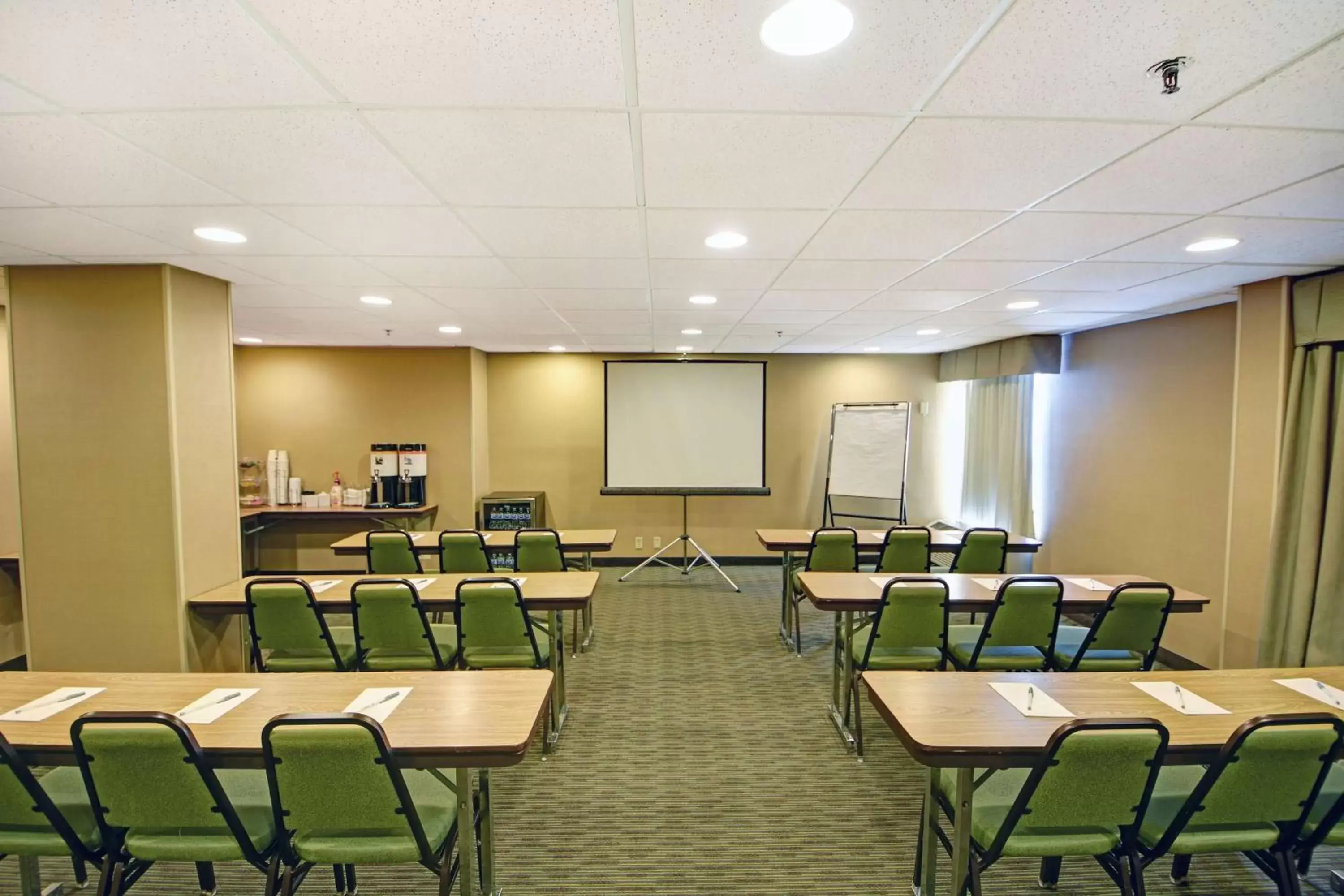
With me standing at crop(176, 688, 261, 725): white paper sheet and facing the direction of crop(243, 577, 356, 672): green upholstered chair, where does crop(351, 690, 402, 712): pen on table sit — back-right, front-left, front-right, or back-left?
back-right

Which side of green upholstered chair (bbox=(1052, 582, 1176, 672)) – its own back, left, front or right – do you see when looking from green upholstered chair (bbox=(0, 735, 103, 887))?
left

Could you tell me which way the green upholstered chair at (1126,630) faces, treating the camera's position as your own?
facing away from the viewer and to the left of the viewer

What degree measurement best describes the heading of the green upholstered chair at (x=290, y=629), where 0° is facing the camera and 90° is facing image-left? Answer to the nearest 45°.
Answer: approximately 225°

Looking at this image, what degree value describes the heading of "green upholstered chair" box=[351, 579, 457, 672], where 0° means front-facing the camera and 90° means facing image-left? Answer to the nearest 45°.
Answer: approximately 225°

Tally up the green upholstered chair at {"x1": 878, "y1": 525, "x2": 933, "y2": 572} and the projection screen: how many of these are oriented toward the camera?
1

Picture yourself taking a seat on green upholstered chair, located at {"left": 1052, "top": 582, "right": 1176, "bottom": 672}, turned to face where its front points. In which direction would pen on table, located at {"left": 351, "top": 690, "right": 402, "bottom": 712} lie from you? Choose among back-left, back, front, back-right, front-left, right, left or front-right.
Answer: left

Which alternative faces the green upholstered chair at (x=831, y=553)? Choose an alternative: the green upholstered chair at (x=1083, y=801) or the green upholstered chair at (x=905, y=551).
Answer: the green upholstered chair at (x=1083, y=801)

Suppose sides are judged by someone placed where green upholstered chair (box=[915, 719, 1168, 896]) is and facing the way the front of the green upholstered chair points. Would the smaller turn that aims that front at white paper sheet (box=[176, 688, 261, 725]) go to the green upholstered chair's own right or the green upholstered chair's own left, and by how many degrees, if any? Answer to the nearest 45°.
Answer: approximately 90° to the green upholstered chair's own left

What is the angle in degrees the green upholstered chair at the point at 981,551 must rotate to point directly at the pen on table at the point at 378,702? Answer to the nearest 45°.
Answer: approximately 90° to its left

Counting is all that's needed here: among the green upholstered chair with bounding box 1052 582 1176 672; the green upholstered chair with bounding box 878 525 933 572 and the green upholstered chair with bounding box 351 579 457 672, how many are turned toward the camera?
0

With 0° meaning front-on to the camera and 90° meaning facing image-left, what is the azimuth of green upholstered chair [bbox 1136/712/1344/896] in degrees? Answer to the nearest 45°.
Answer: approximately 135°

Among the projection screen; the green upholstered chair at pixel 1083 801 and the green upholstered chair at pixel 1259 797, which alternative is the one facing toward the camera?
the projection screen

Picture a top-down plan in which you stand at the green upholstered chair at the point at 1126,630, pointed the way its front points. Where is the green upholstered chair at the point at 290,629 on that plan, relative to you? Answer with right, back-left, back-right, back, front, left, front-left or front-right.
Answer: left

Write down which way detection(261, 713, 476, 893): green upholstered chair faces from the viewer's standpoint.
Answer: facing away from the viewer and to the right of the viewer

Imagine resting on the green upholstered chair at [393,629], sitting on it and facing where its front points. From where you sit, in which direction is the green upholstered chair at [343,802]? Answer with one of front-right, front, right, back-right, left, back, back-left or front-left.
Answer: back-right

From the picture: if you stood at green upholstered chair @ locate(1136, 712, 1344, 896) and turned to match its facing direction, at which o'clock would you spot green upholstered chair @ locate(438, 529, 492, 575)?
green upholstered chair @ locate(438, 529, 492, 575) is roughly at 10 o'clock from green upholstered chair @ locate(1136, 712, 1344, 896).

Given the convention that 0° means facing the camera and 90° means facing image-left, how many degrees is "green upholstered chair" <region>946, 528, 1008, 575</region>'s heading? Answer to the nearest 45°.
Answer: approximately 135°

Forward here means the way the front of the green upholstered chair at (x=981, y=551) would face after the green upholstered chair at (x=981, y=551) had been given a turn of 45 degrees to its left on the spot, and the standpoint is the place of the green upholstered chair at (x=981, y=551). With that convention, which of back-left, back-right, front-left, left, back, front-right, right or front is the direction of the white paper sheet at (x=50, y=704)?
front-left

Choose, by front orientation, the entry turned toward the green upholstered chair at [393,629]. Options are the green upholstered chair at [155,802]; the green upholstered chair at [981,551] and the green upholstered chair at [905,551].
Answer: the green upholstered chair at [155,802]
